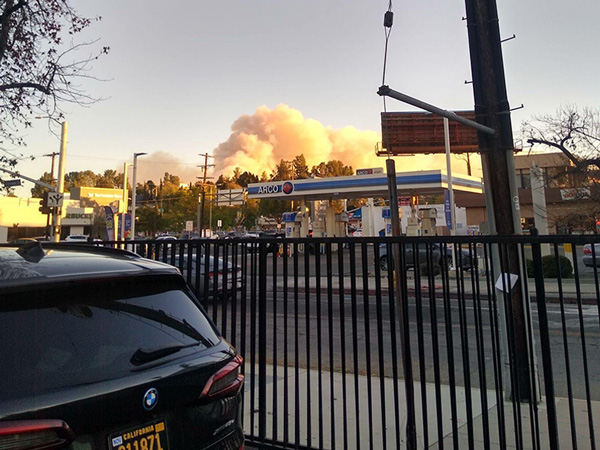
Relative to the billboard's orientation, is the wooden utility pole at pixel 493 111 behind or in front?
behind

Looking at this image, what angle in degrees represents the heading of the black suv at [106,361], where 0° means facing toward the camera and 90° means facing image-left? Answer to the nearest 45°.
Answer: approximately 135°

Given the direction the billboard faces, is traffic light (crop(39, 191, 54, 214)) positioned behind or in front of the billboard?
behind

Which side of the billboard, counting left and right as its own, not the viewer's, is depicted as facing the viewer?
back
